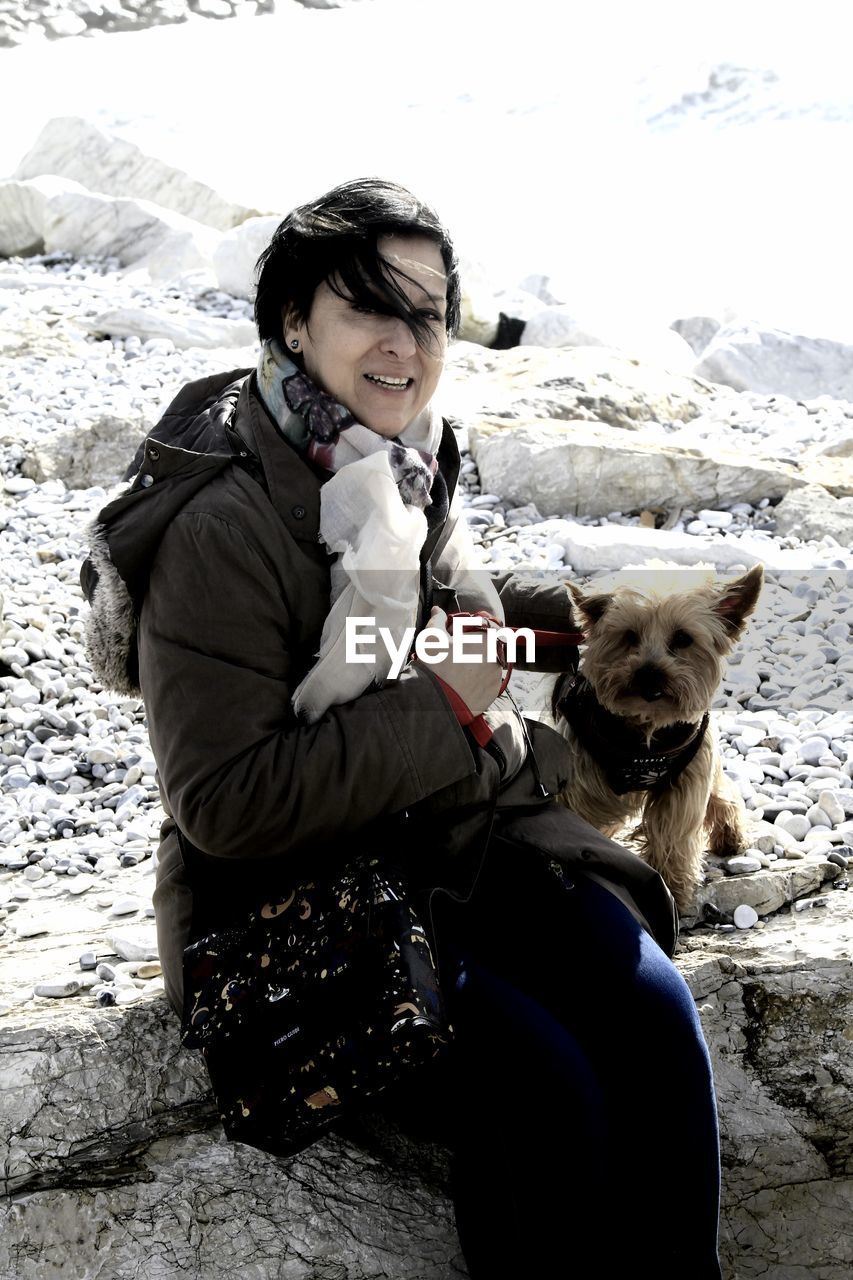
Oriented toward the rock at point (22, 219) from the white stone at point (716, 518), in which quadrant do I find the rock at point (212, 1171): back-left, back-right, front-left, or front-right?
back-left

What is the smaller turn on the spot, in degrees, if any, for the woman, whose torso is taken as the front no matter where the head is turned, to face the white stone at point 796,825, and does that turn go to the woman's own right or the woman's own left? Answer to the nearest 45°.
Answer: approximately 90° to the woman's own left

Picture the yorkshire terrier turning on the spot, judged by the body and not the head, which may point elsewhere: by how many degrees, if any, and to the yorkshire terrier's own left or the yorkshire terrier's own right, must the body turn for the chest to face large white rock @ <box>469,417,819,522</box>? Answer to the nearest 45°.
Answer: approximately 180°

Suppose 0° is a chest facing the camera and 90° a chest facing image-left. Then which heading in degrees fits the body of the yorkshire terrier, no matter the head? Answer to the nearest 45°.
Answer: approximately 0°

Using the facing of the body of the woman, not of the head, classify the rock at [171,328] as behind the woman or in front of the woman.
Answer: behind

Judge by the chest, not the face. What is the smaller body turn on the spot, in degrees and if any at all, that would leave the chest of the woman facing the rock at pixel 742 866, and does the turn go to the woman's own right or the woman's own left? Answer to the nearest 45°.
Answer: approximately 90° to the woman's own left

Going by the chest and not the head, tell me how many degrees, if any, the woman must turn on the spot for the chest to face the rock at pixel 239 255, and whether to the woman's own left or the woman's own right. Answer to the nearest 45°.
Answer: approximately 135° to the woman's own left

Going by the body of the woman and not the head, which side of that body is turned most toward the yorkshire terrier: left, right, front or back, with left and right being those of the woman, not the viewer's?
left

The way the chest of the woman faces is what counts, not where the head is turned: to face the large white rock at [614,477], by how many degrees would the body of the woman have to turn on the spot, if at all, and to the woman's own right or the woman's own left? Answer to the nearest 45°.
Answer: approximately 135° to the woman's own left

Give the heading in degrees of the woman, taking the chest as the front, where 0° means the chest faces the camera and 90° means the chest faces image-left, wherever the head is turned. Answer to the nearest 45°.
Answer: approximately 315°

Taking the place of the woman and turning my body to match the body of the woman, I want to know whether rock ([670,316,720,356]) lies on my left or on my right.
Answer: on my left
